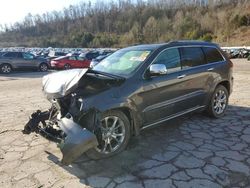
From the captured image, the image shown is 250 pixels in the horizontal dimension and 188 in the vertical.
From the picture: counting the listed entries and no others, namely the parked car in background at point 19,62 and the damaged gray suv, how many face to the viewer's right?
1

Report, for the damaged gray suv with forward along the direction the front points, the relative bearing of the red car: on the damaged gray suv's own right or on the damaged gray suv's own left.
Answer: on the damaged gray suv's own right

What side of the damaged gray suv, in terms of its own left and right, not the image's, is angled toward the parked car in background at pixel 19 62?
right

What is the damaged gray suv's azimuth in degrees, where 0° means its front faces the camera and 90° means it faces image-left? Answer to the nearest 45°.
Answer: approximately 45°

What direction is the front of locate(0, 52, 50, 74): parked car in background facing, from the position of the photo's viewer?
facing to the right of the viewer

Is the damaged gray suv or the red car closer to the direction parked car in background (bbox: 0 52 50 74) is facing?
the red car
